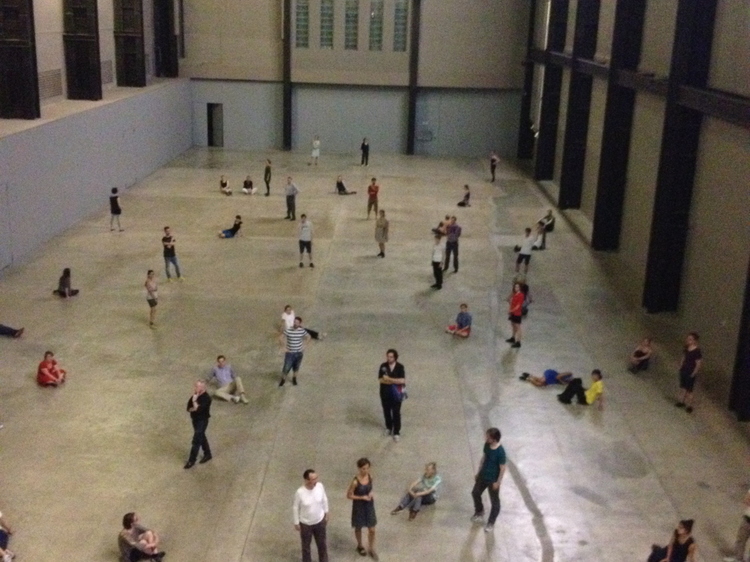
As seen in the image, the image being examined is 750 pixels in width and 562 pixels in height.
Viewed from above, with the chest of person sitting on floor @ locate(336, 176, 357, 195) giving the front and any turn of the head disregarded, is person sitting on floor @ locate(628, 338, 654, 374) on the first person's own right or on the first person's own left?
on the first person's own right

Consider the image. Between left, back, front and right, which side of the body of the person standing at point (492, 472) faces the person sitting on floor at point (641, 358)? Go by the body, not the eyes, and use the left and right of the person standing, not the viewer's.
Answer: back

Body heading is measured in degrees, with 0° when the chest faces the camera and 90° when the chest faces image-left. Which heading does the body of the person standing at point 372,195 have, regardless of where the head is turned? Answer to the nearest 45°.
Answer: approximately 0°

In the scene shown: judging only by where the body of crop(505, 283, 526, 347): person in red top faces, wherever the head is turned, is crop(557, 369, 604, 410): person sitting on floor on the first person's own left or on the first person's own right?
on the first person's own left

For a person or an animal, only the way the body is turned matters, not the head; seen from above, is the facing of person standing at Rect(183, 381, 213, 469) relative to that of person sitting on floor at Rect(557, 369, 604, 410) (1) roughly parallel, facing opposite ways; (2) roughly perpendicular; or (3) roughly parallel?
roughly perpendicular

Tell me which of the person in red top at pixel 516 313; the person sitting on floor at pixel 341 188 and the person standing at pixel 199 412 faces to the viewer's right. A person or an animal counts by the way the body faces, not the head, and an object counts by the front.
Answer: the person sitting on floor

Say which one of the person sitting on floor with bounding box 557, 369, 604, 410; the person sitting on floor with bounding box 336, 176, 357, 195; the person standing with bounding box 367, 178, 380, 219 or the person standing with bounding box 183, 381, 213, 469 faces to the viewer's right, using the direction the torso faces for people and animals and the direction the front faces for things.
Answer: the person sitting on floor with bounding box 336, 176, 357, 195
